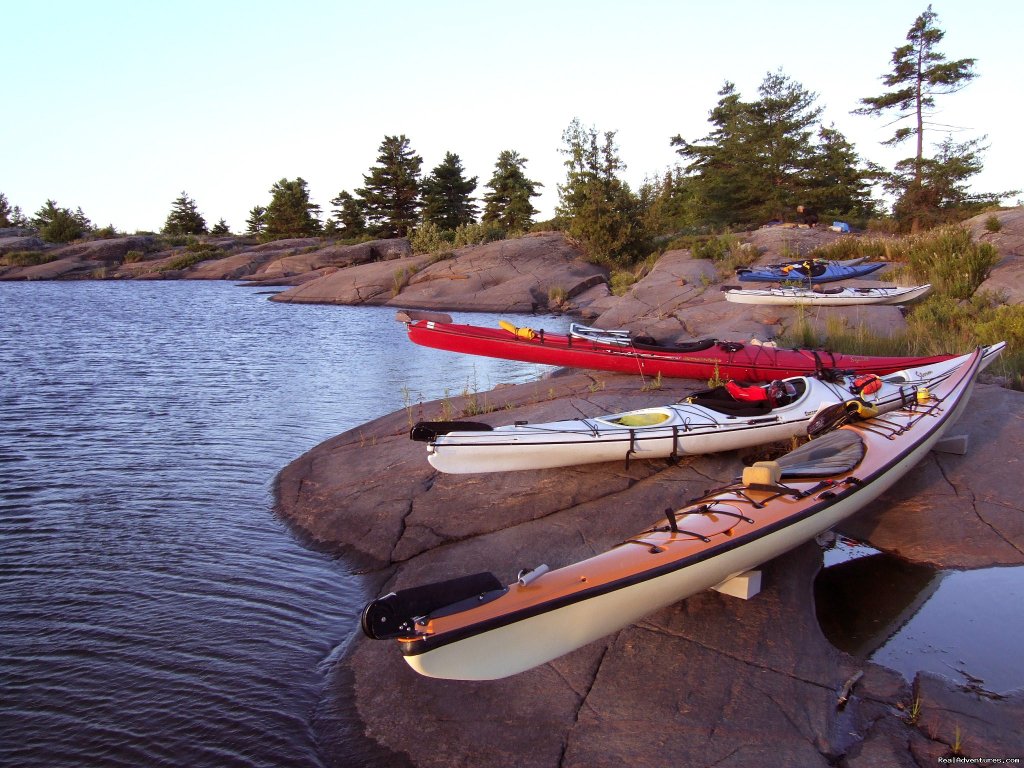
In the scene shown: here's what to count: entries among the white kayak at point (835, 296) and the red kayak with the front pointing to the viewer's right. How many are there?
2

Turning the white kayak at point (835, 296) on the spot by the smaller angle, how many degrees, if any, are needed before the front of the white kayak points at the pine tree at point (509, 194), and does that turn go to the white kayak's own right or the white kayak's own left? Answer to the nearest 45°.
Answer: approximately 135° to the white kayak's own left

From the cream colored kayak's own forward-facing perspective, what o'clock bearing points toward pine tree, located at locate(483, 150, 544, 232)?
The pine tree is roughly at 10 o'clock from the cream colored kayak.

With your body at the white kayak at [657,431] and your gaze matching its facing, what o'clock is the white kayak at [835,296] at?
the white kayak at [835,296] is roughly at 11 o'clock from the white kayak at [657,431].

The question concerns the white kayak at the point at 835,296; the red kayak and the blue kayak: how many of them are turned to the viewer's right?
3

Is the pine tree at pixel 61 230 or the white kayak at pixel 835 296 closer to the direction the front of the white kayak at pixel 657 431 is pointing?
the white kayak

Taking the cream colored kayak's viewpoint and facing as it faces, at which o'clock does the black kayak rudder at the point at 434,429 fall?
The black kayak rudder is roughly at 9 o'clock from the cream colored kayak.

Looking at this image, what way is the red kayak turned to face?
to the viewer's right

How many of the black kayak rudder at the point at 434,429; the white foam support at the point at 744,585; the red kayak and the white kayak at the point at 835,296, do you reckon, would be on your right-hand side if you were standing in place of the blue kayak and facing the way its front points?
4

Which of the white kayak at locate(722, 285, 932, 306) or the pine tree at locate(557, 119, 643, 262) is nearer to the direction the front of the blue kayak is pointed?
the white kayak

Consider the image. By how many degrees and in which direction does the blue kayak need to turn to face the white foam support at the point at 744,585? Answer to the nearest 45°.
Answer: approximately 90° to its right

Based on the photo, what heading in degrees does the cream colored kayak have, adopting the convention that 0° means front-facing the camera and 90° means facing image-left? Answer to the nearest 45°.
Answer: approximately 225°

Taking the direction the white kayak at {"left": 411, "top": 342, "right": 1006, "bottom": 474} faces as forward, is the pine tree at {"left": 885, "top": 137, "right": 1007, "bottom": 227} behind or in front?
in front

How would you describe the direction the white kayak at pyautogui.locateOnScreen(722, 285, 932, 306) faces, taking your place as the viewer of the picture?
facing to the right of the viewer

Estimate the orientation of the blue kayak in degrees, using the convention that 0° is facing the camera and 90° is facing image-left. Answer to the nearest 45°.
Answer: approximately 270°

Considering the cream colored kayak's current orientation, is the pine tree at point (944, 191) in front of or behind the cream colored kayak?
in front

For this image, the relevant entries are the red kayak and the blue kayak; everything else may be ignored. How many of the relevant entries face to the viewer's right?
2
